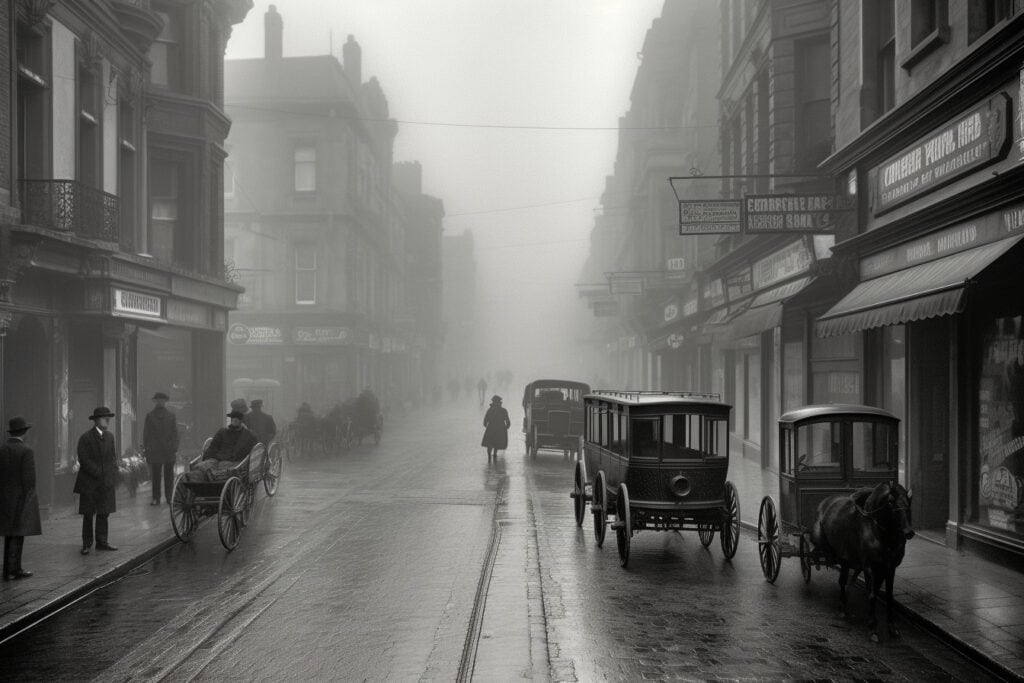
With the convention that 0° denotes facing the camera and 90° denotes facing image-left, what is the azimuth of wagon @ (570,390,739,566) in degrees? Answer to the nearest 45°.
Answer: approximately 0°

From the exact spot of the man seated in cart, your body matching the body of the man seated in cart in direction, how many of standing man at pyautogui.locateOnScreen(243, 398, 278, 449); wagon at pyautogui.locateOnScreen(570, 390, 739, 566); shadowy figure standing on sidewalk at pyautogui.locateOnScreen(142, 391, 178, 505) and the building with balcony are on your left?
1

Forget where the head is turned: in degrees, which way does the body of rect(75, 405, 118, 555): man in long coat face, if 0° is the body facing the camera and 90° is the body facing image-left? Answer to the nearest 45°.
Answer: approximately 315°

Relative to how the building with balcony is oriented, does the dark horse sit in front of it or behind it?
in front

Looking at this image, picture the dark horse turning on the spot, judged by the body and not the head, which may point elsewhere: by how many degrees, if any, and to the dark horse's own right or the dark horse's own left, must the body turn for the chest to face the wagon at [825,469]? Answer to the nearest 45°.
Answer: approximately 135° to the dark horse's own left

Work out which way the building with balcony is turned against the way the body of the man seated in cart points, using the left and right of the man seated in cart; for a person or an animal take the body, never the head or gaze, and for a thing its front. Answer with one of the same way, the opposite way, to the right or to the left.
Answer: to the left

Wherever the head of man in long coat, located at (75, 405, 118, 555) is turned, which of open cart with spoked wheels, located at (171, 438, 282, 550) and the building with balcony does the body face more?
the open cart with spoked wheels

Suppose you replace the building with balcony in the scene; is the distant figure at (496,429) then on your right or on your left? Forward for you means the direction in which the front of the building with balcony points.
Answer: on your left

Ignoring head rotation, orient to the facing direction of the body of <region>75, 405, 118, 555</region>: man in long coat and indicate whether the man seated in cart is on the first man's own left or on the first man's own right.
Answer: on the first man's own left

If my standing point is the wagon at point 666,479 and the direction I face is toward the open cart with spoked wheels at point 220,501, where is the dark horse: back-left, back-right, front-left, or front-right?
back-left

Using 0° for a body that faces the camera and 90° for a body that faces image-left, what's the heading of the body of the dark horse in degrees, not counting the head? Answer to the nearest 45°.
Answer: approximately 315°

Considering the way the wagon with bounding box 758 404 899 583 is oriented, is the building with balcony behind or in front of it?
behind

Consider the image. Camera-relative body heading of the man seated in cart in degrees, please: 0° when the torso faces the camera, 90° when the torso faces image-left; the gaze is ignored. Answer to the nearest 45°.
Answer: approximately 45°

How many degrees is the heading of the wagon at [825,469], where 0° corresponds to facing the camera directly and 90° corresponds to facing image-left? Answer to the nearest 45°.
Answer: approximately 315°

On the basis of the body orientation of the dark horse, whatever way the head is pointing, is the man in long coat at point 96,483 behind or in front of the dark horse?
behind
